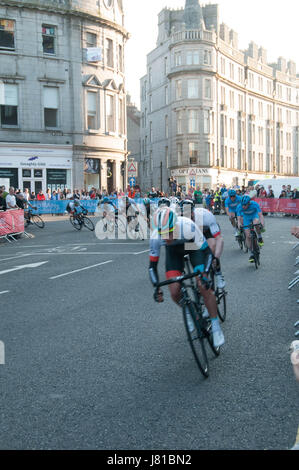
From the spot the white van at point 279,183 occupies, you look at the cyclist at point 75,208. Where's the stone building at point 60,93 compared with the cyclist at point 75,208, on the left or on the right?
right

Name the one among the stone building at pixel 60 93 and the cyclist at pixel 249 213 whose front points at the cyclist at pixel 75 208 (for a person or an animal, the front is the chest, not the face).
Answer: the stone building

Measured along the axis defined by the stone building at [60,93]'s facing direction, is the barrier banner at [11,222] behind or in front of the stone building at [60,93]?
in front

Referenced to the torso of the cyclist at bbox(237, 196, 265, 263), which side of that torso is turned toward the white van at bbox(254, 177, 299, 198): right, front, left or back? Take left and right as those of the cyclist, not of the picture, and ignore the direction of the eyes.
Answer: back

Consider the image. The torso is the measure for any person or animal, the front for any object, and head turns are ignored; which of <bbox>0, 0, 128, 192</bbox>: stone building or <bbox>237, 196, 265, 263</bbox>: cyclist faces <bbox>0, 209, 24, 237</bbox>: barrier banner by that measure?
the stone building

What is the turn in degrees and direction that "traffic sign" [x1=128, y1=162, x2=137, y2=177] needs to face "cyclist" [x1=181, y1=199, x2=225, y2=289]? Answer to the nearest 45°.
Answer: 0° — it already faces them

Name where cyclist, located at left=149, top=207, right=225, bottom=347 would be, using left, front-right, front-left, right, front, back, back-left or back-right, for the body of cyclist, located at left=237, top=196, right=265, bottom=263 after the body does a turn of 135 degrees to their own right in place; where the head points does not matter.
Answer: back-left

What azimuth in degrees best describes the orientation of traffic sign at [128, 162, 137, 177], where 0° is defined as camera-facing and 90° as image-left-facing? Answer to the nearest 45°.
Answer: approximately 0°

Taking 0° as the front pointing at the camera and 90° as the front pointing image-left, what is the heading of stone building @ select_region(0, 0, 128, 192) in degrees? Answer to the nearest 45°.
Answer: approximately 0°

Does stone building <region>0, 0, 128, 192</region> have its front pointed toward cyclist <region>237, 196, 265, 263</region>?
yes

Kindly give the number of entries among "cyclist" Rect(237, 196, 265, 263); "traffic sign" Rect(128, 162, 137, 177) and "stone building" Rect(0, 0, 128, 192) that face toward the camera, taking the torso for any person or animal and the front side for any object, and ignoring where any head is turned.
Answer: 3
